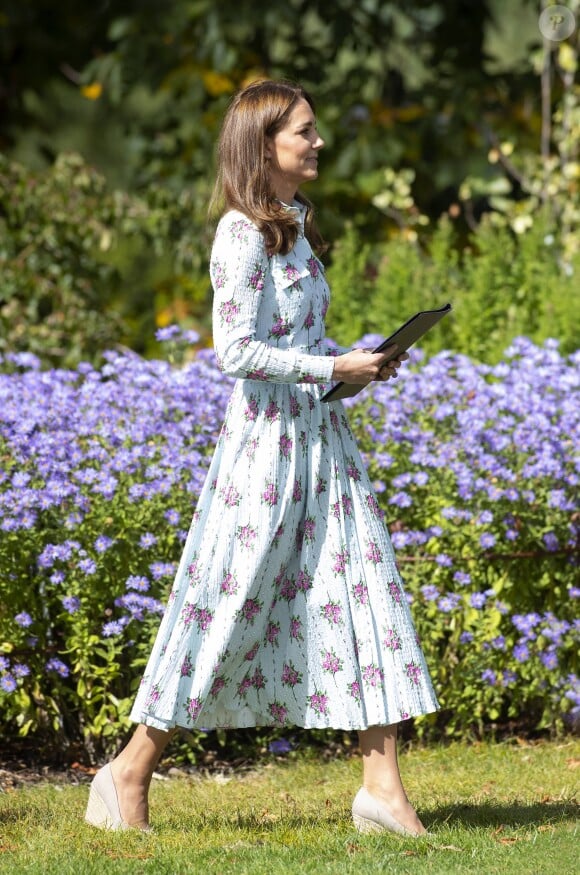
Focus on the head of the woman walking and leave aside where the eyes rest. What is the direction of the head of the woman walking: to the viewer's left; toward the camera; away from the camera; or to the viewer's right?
to the viewer's right

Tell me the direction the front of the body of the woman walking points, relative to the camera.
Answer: to the viewer's right

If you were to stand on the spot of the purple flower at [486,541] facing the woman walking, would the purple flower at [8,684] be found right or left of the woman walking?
right

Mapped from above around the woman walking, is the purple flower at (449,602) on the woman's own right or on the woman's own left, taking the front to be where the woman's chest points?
on the woman's own left

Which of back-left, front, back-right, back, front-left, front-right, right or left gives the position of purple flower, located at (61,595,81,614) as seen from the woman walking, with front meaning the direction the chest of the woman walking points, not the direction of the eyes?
back-left

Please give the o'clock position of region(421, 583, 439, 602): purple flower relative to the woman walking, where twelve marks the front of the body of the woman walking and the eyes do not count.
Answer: The purple flower is roughly at 10 o'clock from the woman walking.

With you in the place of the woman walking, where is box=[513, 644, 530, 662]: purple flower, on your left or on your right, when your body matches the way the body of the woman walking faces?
on your left

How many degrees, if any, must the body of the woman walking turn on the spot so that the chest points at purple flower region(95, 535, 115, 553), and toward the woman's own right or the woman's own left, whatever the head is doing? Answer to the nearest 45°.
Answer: approximately 135° to the woman's own left
